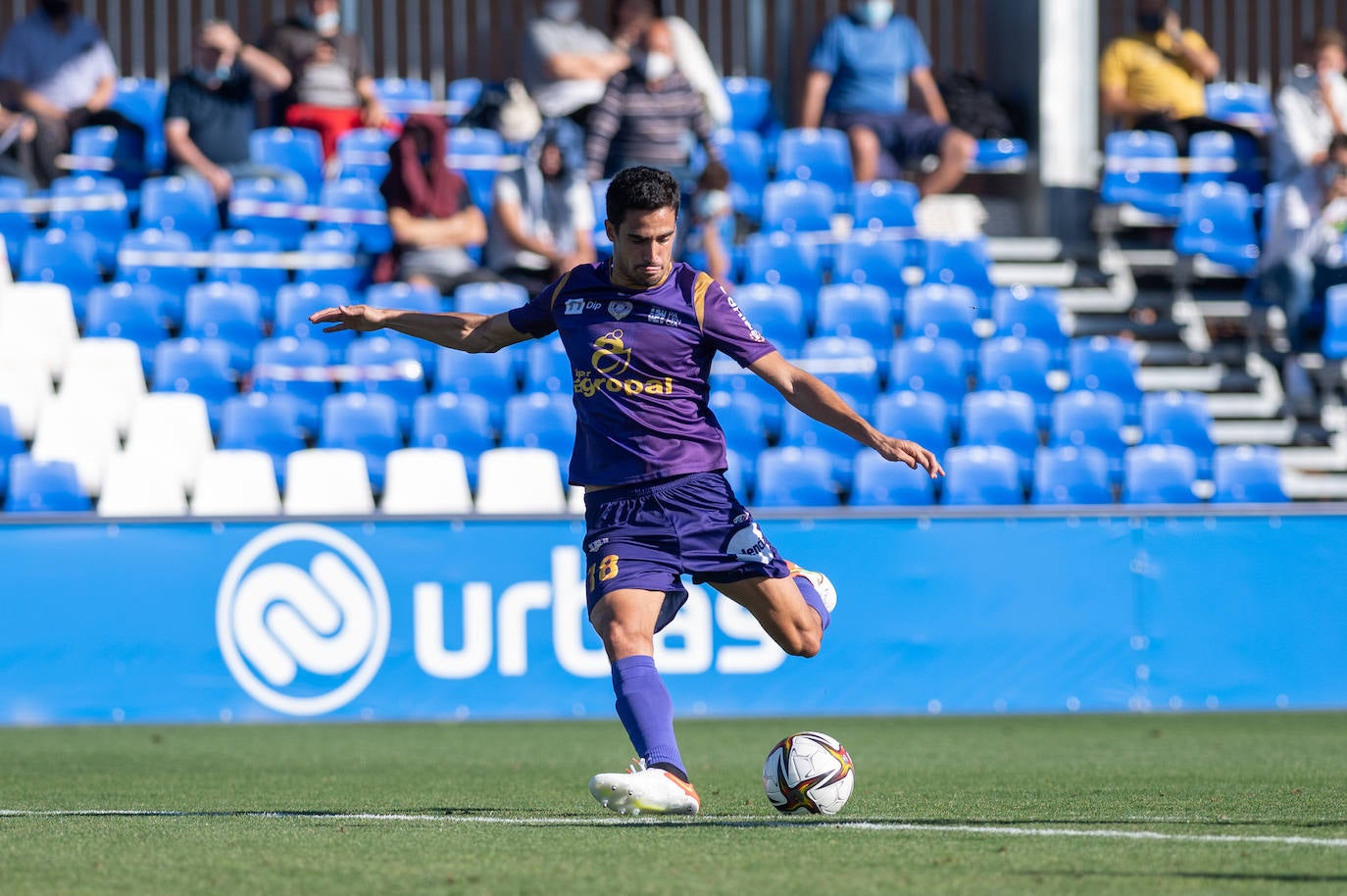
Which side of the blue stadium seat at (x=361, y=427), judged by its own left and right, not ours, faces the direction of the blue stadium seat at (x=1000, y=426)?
left

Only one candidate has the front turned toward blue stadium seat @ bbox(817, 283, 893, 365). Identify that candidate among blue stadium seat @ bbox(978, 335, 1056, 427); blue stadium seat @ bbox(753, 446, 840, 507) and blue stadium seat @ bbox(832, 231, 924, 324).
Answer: blue stadium seat @ bbox(832, 231, 924, 324)

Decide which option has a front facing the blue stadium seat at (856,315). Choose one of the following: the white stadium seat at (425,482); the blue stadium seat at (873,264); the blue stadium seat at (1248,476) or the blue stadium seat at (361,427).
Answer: the blue stadium seat at (873,264)

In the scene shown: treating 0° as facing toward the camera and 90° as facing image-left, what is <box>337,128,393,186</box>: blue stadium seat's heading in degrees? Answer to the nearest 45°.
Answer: approximately 0°

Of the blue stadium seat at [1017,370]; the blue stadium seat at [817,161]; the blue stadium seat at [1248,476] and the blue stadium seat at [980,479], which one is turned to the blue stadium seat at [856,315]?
the blue stadium seat at [817,161]

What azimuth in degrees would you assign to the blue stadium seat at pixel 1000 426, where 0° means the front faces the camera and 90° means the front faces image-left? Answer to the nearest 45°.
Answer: approximately 0°
